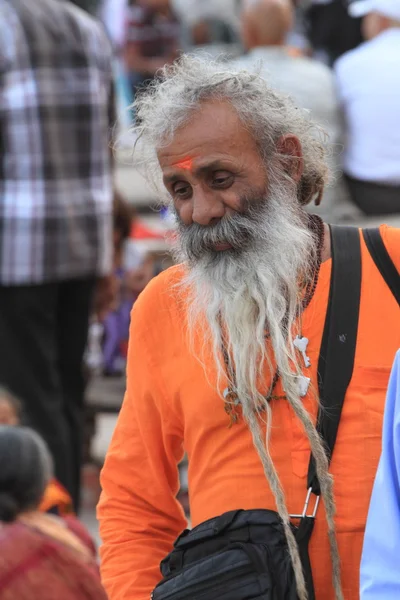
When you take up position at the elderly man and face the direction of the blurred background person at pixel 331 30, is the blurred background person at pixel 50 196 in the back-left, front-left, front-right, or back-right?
front-left

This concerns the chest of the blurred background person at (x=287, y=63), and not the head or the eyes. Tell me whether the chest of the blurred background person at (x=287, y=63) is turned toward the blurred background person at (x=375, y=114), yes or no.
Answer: no

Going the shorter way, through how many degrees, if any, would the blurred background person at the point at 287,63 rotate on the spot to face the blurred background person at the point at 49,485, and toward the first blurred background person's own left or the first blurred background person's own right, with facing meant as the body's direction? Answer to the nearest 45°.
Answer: approximately 135° to the first blurred background person's own left

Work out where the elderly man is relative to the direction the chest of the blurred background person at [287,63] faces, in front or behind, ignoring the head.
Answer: behind

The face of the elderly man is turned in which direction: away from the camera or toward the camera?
toward the camera

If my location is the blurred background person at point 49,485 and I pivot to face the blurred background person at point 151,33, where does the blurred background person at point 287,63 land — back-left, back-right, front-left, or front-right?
front-right

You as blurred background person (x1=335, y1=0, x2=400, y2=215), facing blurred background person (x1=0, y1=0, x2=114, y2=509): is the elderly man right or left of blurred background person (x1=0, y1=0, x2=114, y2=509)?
left

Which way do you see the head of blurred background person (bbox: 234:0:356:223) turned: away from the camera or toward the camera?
away from the camera

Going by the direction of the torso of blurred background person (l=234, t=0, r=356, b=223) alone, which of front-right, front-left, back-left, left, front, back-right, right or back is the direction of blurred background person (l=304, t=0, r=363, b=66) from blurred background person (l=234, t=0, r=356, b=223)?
front

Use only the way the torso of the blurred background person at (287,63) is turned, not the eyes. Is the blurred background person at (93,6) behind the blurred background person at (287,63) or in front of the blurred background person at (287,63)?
in front

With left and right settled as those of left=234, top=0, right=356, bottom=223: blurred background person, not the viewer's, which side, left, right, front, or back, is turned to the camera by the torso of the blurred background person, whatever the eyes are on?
back
